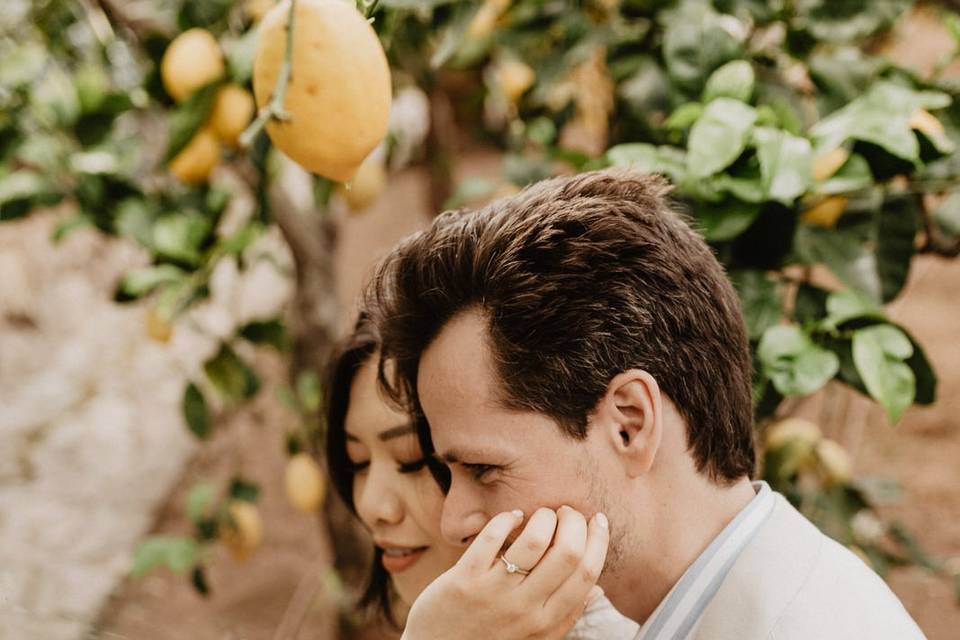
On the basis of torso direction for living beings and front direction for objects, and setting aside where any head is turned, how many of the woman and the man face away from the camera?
0

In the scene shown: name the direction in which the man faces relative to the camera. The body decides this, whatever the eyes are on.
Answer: to the viewer's left
